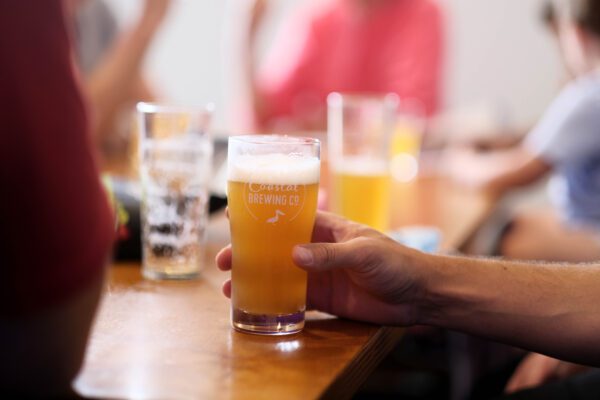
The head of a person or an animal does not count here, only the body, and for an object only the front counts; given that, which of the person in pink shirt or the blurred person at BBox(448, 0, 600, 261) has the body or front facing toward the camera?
the person in pink shirt

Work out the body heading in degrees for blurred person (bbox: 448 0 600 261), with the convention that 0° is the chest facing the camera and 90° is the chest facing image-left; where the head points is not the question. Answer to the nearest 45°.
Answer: approximately 90°

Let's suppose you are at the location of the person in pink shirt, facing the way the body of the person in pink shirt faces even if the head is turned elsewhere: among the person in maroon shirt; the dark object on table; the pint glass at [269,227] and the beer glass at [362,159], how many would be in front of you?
4

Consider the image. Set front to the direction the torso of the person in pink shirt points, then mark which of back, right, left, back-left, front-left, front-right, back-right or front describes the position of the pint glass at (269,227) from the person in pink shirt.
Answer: front

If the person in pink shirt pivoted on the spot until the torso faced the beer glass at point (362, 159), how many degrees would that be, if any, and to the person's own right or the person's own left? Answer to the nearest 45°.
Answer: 0° — they already face it

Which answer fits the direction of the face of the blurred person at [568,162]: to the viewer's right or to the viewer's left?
to the viewer's left

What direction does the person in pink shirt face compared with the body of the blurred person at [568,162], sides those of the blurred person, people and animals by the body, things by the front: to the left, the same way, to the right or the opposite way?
to the left

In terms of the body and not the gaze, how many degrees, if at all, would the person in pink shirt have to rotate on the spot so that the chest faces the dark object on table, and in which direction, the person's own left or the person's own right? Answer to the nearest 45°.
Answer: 0° — they already face it

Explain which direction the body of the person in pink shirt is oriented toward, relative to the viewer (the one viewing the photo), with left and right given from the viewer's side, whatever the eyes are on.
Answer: facing the viewer

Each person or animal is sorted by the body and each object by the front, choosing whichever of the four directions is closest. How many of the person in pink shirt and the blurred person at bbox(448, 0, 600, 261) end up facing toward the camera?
1

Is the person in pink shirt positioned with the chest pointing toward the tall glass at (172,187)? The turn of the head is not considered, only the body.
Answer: yes

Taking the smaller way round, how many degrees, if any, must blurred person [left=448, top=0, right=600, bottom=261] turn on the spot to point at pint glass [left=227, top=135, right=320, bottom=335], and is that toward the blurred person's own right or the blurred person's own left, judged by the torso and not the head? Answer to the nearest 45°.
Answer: approximately 90° to the blurred person's own left

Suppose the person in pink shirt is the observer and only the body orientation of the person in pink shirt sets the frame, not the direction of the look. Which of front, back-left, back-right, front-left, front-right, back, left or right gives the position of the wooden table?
front

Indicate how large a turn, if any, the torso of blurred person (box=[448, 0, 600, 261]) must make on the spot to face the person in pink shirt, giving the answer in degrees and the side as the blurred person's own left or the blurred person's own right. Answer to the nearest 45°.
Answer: approximately 45° to the blurred person's own right

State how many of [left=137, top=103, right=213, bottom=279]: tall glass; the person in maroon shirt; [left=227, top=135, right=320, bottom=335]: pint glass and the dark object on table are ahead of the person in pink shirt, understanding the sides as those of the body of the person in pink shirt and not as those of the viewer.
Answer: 4
